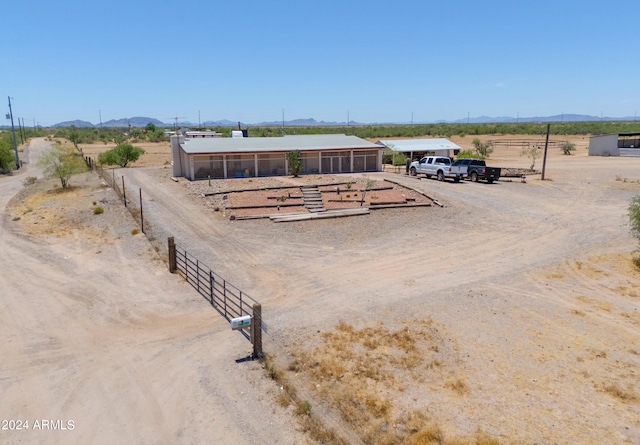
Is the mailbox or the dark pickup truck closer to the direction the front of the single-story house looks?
the mailbox

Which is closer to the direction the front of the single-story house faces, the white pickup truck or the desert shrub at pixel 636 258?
the desert shrub

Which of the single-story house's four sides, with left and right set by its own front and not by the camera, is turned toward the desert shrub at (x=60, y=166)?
right

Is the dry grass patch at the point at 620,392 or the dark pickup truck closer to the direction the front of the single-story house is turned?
the dry grass patch

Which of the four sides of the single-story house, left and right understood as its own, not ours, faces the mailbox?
front

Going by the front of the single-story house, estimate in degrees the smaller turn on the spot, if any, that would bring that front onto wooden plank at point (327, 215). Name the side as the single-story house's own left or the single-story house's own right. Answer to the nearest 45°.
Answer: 0° — it already faces it

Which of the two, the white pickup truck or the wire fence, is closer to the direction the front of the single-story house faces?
the wire fence

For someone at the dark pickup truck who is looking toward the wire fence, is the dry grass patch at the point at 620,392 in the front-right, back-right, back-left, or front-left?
front-left

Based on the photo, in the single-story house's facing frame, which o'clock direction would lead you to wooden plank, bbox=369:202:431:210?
The wooden plank is roughly at 11 o'clock from the single-story house.

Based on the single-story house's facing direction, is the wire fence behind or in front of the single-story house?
in front

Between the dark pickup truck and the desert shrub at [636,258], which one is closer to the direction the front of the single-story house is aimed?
the desert shrub

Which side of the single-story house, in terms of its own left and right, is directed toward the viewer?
front

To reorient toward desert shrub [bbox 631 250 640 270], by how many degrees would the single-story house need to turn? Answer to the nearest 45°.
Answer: approximately 45° to its left

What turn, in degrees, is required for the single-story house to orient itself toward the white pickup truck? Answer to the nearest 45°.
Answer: approximately 90° to its left

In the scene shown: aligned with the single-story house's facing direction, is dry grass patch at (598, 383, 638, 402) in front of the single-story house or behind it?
in front

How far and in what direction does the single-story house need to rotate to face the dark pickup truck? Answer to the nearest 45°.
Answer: approximately 90° to its left
